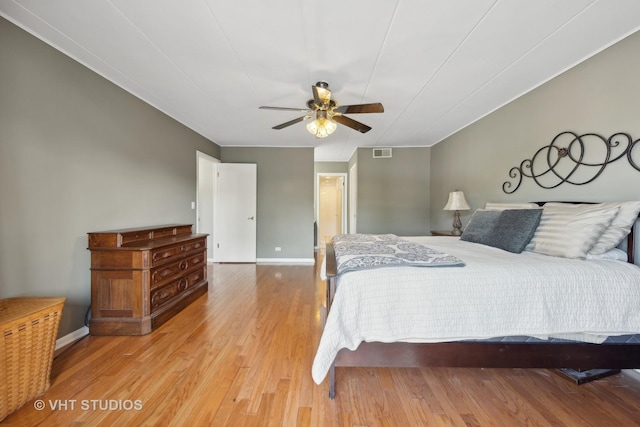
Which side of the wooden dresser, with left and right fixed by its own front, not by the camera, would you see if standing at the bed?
front

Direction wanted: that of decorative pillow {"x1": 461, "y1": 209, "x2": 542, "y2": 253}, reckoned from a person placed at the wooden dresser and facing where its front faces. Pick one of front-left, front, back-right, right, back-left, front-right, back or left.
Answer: front

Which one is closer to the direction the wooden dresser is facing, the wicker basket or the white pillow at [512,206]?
the white pillow

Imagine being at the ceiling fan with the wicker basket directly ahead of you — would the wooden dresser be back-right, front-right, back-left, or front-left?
front-right

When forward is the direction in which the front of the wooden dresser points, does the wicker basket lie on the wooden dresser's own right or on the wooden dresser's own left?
on the wooden dresser's own right

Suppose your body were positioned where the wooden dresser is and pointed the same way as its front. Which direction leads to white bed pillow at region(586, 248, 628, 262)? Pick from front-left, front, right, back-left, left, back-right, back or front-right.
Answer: front

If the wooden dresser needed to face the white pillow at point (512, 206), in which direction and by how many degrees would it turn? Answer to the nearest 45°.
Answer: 0° — it already faces it

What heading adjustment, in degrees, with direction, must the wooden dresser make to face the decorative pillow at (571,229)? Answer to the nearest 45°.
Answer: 0° — it already faces it

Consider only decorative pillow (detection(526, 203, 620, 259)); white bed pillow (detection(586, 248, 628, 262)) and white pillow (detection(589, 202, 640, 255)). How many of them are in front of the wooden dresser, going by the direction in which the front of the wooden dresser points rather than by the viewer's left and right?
3

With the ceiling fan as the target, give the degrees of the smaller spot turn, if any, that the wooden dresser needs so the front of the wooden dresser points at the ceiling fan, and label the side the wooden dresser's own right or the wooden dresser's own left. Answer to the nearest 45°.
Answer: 0° — it already faces it

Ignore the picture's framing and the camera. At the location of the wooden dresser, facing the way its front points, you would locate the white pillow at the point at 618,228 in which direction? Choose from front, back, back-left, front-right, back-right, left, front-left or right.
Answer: front

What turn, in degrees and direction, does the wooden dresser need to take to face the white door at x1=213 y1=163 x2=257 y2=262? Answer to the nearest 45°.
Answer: approximately 90° to its left

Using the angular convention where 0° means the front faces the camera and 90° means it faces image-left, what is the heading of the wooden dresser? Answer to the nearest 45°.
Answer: approximately 315°
